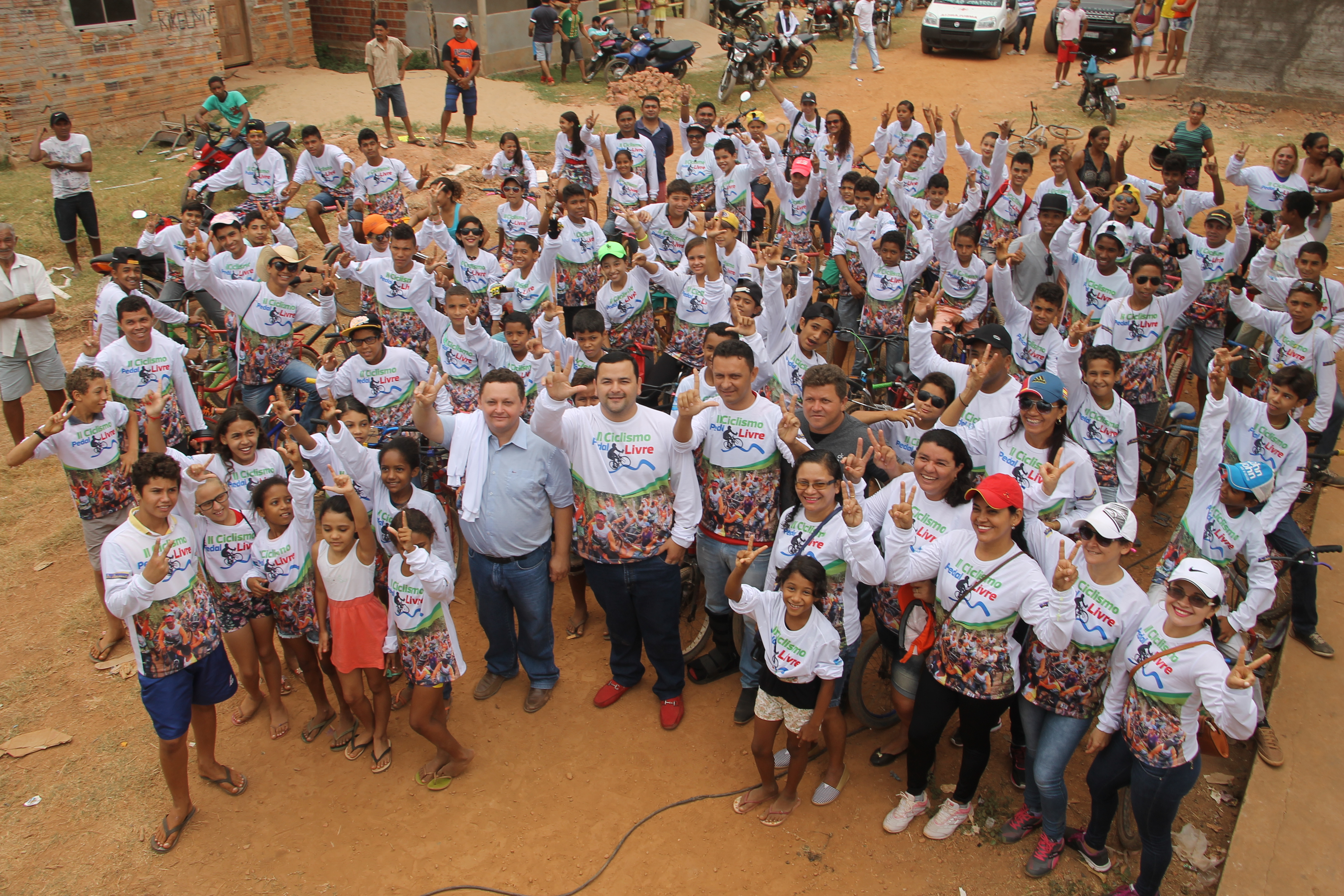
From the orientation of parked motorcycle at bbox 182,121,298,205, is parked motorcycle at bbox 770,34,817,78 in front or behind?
behind

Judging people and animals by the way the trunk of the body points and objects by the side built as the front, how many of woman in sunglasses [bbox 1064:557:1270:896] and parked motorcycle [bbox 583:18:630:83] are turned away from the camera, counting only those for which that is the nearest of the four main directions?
0

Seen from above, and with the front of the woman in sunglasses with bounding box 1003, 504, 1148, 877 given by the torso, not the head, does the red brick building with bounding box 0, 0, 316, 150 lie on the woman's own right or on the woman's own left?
on the woman's own right

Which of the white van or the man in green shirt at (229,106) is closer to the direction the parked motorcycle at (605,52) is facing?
the man in green shirt

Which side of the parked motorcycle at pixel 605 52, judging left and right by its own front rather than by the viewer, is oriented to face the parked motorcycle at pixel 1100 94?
left

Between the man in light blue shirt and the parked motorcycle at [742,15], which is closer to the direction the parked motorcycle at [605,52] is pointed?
the man in light blue shirt

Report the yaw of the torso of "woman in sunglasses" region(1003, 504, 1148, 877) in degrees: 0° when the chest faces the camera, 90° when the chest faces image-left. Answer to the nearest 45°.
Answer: approximately 45°

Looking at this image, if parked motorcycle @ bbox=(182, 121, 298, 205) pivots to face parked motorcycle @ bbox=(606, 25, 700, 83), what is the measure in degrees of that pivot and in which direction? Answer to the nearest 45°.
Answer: approximately 180°

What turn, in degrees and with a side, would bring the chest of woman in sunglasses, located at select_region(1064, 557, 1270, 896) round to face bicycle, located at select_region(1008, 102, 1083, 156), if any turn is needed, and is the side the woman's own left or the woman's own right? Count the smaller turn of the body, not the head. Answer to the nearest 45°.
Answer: approximately 135° to the woman's own right

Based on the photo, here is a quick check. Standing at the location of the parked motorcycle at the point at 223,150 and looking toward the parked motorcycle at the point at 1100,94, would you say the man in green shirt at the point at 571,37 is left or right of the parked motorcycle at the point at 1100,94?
left
